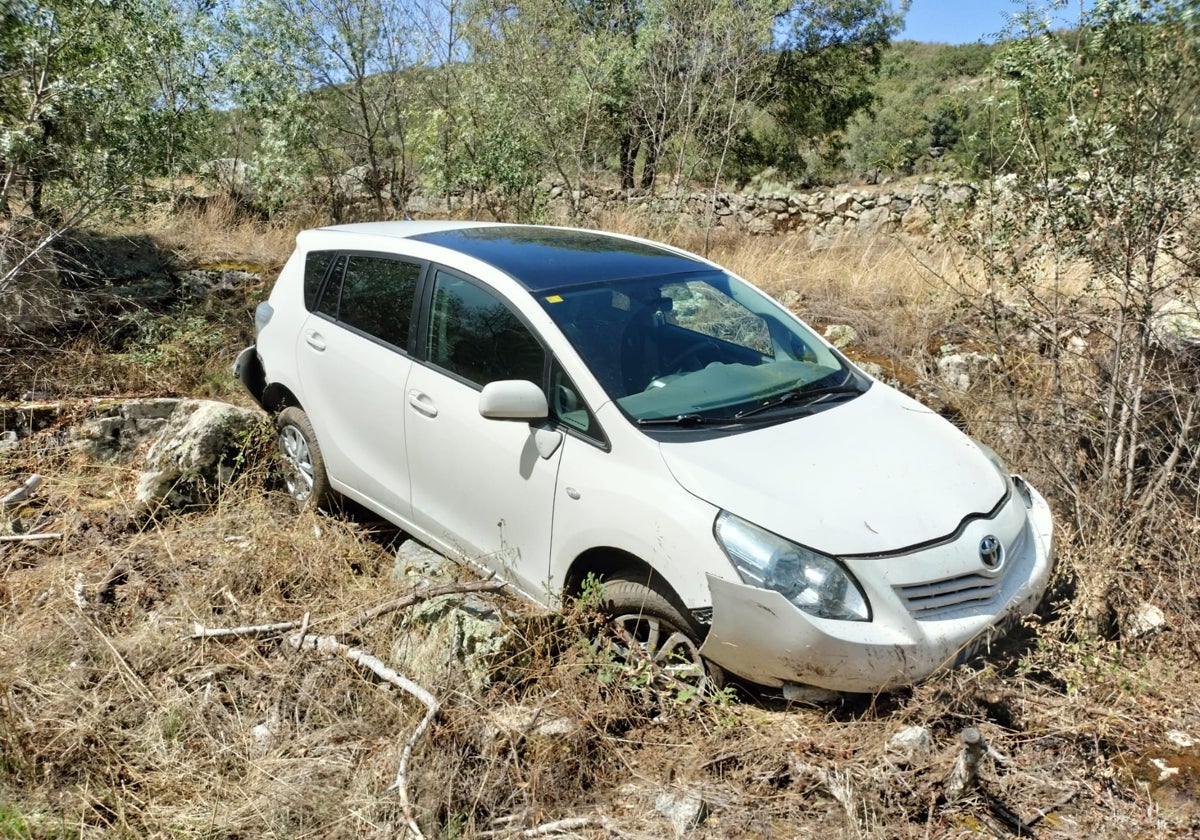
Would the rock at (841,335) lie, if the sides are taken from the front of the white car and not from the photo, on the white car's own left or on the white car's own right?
on the white car's own left

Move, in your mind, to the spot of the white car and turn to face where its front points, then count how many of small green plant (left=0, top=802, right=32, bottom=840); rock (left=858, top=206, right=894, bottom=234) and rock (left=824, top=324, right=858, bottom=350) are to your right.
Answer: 1

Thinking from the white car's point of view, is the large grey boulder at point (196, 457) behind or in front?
behind

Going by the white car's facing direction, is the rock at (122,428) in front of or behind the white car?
behind

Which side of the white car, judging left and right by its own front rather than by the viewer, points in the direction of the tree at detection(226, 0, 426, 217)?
back

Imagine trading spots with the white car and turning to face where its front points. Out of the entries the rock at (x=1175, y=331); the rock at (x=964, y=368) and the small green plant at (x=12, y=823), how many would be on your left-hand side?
2

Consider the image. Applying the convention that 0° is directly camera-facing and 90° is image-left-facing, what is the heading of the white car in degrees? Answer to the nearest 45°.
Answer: approximately 315°

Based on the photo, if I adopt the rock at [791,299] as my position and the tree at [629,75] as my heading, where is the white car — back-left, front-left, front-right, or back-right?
back-left

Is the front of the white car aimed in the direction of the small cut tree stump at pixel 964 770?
yes

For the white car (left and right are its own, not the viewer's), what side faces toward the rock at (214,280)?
back

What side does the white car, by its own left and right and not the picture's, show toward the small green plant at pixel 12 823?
right

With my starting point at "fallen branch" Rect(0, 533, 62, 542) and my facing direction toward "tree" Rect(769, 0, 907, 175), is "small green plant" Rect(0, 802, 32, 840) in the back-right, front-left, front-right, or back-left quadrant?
back-right
